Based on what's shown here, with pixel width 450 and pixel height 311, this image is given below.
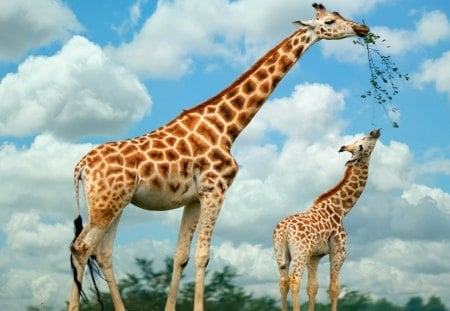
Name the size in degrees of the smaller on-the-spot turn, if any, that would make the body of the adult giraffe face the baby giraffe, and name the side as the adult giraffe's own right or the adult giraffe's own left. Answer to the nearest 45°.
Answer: approximately 45° to the adult giraffe's own left

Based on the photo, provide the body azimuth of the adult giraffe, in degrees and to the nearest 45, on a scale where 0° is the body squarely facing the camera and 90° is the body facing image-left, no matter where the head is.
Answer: approximately 270°

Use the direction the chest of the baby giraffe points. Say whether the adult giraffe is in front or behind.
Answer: behind

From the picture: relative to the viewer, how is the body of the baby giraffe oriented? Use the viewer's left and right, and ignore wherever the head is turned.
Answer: facing away from the viewer and to the right of the viewer
